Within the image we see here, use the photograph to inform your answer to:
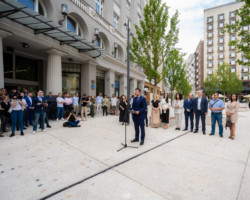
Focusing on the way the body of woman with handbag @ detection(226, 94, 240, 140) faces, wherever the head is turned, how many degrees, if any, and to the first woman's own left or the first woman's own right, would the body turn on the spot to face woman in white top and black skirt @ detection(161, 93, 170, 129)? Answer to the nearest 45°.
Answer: approximately 45° to the first woman's own right

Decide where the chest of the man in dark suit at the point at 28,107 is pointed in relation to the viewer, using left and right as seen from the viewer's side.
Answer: facing the viewer and to the right of the viewer

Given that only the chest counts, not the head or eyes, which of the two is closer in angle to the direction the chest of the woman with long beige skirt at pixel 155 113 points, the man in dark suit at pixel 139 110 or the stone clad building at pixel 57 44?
the man in dark suit

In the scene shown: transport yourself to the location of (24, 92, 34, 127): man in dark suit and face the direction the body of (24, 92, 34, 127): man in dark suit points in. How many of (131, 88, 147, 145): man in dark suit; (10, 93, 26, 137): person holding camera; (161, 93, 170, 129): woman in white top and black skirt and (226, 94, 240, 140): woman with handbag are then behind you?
0

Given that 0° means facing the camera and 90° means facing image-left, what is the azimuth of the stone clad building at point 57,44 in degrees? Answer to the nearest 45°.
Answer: approximately 315°

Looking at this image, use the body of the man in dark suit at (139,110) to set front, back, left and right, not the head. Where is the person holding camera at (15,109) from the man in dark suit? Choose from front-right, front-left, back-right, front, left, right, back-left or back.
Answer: front-right

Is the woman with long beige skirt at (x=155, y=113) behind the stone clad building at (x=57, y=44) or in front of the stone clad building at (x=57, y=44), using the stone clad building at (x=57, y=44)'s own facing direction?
in front

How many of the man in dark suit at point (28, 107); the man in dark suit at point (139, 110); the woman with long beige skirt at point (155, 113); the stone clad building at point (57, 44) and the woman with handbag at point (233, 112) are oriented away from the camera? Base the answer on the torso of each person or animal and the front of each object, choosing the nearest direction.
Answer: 0

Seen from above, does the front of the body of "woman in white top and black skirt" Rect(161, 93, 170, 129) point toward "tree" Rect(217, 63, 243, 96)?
no

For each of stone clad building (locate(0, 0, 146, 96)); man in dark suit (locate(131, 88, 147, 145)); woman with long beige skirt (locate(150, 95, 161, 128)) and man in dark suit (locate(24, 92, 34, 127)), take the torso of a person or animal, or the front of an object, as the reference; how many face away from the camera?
0

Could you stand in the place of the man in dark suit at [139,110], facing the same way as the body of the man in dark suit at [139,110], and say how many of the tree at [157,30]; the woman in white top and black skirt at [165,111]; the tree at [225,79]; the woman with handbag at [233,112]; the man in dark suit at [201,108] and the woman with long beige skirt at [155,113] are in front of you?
0

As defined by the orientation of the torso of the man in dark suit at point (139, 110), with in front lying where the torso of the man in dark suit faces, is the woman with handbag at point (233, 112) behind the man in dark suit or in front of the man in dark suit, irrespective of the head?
behind

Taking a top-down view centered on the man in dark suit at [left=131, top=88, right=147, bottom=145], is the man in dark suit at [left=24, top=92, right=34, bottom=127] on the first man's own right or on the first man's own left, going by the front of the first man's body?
on the first man's own right

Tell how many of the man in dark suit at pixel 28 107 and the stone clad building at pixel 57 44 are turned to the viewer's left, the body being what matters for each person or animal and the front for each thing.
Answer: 0

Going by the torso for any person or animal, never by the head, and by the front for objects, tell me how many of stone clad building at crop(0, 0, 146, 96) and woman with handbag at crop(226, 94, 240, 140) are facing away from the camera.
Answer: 0

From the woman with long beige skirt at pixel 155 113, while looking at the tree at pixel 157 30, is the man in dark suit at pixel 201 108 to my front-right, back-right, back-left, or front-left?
back-right

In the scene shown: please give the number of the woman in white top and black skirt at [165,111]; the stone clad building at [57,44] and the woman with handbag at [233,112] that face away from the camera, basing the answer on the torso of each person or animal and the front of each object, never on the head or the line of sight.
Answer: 0

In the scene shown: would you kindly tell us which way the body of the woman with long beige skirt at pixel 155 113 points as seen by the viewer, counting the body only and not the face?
toward the camera
